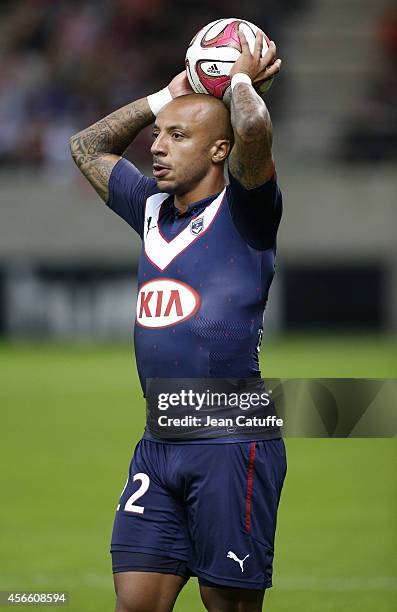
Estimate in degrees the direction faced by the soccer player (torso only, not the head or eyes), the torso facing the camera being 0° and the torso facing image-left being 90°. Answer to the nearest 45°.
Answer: approximately 45°
